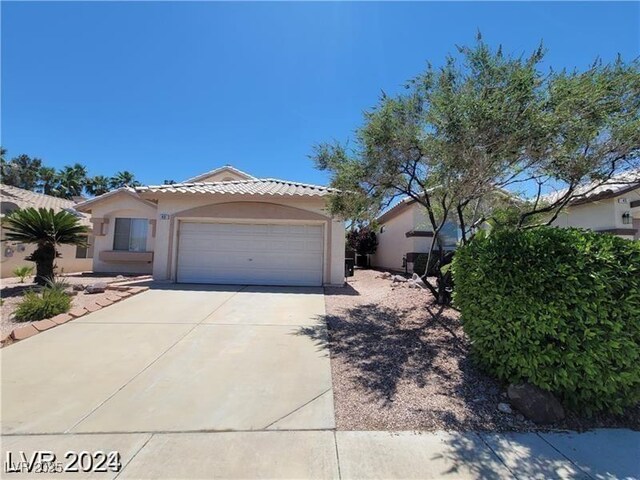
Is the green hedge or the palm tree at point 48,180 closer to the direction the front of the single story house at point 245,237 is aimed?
the green hedge

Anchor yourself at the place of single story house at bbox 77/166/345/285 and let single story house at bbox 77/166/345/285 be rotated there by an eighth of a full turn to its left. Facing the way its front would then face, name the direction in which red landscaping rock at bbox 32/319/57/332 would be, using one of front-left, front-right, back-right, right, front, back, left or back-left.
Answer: right

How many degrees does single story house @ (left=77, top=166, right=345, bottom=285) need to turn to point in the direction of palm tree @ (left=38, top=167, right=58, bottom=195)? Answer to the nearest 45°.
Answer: approximately 135° to its right

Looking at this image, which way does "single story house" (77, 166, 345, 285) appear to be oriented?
toward the camera

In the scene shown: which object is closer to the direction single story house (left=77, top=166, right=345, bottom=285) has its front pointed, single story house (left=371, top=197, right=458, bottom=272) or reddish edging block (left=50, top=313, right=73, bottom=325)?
the reddish edging block

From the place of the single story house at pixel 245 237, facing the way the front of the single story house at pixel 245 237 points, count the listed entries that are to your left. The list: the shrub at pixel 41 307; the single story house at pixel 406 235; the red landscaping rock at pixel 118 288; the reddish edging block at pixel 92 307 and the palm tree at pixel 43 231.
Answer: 1

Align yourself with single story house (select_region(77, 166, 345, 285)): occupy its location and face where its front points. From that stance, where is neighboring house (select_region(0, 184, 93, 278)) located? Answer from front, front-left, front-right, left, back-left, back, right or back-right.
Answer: back-right

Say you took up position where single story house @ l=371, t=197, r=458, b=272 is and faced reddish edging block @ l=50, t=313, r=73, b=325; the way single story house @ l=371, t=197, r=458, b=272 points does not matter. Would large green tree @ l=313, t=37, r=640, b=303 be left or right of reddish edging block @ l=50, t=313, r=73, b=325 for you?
left

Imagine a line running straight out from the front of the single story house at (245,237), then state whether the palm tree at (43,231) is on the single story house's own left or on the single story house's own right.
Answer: on the single story house's own right

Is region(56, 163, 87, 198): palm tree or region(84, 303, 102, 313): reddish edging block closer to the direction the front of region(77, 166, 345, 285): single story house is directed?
the reddish edging block

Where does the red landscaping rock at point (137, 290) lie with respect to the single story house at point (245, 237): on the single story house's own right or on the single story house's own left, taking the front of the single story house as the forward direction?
on the single story house's own right

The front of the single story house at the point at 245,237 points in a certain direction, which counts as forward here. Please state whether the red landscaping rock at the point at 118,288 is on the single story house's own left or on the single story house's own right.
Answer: on the single story house's own right

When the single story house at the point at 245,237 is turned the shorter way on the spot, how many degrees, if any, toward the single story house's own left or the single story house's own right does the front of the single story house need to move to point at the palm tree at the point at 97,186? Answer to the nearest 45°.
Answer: approximately 135° to the single story house's own right
